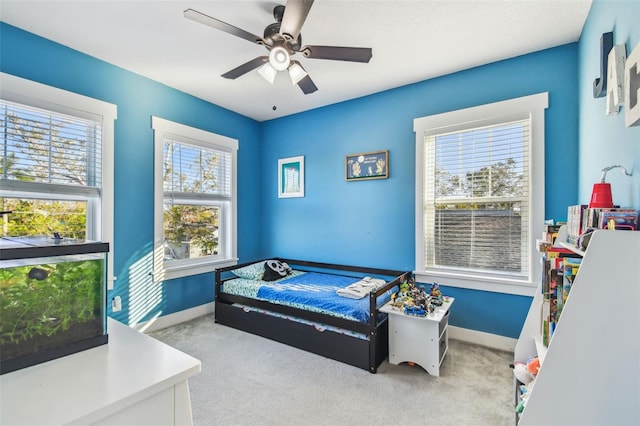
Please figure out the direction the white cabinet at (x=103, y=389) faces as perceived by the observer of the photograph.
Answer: facing the viewer and to the right of the viewer

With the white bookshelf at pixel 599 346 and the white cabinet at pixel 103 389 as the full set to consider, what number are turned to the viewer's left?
1

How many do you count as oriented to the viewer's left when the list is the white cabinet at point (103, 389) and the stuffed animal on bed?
0

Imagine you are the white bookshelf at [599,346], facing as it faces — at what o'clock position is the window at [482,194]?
The window is roughly at 2 o'clock from the white bookshelf.

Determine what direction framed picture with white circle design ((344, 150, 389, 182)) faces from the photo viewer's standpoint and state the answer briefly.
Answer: facing the viewer and to the left of the viewer

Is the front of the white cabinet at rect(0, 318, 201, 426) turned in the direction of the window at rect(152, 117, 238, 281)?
no

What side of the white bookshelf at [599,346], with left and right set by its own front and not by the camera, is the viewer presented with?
left

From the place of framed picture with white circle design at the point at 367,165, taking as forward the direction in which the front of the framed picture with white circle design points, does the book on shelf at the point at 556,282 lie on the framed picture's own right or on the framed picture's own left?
on the framed picture's own left

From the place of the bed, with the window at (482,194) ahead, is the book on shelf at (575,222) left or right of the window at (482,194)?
right

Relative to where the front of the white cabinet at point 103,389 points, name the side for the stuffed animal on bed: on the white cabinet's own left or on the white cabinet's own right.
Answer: on the white cabinet's own left

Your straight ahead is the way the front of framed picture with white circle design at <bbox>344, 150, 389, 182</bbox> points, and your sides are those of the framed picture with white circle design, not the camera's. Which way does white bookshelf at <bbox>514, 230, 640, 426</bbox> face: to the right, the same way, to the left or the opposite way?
to the right

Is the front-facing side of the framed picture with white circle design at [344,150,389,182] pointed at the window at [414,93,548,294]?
no

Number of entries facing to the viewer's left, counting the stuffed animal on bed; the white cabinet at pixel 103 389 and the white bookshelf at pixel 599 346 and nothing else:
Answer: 1
